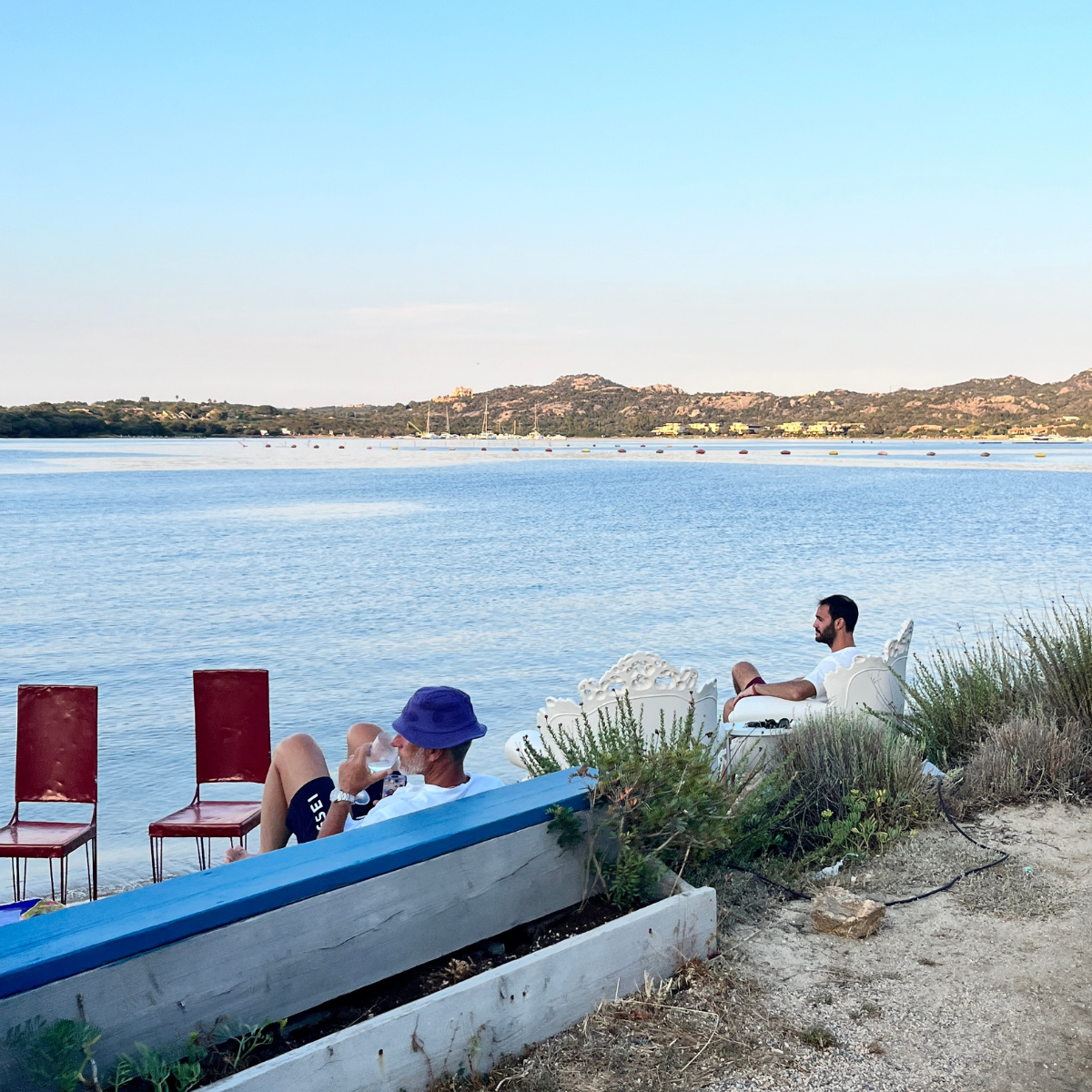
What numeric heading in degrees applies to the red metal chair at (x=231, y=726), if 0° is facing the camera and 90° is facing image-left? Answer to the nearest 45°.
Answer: approximately 45°

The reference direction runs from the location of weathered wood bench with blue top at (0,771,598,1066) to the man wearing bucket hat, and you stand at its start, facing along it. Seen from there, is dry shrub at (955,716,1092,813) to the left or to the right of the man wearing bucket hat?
right

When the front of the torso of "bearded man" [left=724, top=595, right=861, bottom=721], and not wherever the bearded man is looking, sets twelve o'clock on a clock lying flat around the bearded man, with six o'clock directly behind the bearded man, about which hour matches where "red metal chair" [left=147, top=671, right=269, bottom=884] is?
The red metal chair is roughly at 11 o'clock from the bearded man.

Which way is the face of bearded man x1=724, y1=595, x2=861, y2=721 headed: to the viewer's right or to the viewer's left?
to the viewer's left

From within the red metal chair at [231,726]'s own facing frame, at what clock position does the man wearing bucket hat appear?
The man wearing bucket hat is roughly at 10 o'clock from the red metal chair.

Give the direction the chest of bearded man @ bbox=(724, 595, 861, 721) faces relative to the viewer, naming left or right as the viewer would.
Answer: facing to the left of the viewer

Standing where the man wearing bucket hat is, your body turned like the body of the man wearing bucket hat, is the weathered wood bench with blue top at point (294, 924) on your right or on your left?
on your left

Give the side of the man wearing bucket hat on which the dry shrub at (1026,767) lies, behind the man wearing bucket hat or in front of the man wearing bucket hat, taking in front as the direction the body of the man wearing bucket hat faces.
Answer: behind
